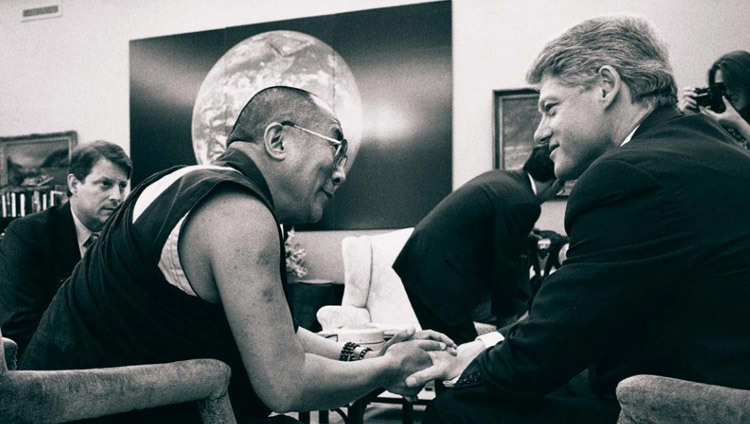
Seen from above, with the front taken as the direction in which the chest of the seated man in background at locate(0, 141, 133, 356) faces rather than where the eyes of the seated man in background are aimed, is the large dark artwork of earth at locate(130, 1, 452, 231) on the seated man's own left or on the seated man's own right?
on the seated man's own left

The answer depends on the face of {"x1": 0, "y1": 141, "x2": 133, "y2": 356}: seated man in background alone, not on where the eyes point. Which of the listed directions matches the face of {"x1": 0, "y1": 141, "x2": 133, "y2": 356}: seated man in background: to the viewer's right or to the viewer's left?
to the viewer's right

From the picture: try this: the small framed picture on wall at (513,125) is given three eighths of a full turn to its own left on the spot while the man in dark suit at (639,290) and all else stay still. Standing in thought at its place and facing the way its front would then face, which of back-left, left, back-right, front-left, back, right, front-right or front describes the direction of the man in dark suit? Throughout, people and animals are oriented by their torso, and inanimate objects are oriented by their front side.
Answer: back-right

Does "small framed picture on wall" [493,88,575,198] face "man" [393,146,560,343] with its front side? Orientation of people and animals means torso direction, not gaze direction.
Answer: yes

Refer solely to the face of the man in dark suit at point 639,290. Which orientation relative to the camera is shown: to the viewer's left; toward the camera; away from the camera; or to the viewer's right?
to the viewer's left

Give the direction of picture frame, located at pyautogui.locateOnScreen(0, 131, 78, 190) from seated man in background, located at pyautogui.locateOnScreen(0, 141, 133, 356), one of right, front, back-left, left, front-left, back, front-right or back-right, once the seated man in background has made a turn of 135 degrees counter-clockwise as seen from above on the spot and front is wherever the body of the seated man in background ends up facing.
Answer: front

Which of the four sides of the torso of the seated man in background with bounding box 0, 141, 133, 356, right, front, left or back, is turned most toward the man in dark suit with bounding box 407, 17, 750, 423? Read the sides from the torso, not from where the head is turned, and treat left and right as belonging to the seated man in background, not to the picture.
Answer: front

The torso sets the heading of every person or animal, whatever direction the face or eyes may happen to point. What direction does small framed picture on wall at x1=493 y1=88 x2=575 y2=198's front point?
toward the camera

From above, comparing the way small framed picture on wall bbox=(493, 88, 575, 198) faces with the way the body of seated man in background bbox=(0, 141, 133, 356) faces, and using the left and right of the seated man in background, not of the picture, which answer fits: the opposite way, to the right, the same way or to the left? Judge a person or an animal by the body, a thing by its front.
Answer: to the right

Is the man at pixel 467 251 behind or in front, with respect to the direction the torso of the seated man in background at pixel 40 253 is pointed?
in front

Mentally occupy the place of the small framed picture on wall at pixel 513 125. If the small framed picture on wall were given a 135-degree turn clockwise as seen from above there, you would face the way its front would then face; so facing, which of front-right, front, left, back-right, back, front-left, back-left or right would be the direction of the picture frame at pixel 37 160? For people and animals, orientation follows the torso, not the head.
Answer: front-left

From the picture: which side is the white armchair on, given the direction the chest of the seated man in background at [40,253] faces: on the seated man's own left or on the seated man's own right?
on the seated man's own left

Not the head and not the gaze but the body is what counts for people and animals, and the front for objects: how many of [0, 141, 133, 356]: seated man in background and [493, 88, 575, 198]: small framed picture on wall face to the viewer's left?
0

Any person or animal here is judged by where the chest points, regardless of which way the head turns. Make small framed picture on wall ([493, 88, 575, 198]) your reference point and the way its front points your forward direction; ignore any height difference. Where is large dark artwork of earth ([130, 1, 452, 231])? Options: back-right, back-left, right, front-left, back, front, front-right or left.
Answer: right

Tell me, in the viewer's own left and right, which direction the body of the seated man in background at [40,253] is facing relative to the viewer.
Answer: facing the viewer and to the right of the viewer

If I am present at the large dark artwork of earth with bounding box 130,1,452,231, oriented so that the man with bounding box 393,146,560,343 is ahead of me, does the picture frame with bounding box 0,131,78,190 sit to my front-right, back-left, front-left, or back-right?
back-right
